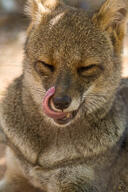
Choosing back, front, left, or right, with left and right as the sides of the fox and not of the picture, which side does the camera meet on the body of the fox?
front
